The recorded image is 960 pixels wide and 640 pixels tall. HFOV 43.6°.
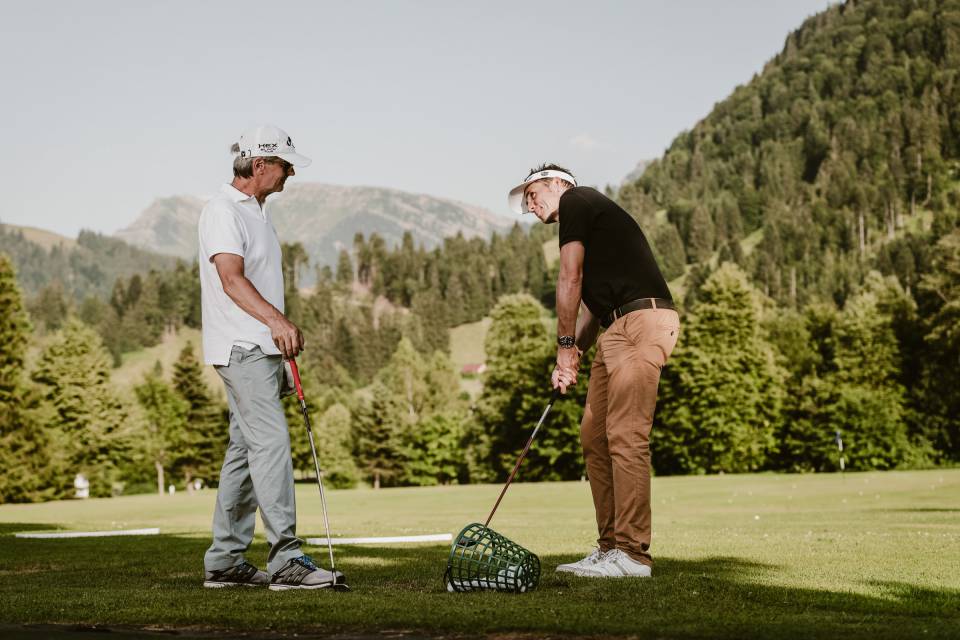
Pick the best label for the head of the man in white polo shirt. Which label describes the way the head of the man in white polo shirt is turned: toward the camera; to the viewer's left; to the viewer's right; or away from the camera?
to the viewer's right

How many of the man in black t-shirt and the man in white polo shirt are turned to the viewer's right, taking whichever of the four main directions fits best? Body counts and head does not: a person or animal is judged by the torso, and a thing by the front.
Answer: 1

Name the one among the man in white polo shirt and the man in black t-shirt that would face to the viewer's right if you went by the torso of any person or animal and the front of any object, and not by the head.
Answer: the man in white polo shirt

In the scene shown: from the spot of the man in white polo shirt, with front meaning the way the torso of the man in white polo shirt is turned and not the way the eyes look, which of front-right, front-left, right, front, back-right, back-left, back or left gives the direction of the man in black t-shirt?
front

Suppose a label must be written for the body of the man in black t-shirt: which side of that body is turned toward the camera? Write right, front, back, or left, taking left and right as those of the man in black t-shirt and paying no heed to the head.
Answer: left

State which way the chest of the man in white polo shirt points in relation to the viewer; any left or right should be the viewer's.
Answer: facing to the right of the viewer

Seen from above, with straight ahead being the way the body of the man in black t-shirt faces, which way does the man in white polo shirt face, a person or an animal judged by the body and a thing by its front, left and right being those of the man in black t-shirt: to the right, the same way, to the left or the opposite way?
the opposite way

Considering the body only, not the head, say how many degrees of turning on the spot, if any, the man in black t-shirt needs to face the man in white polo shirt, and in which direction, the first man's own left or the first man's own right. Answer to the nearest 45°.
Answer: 0° — they already face them

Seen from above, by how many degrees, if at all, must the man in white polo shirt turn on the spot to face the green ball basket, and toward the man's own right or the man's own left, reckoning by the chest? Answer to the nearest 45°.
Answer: approximately 45° to the man's own right
